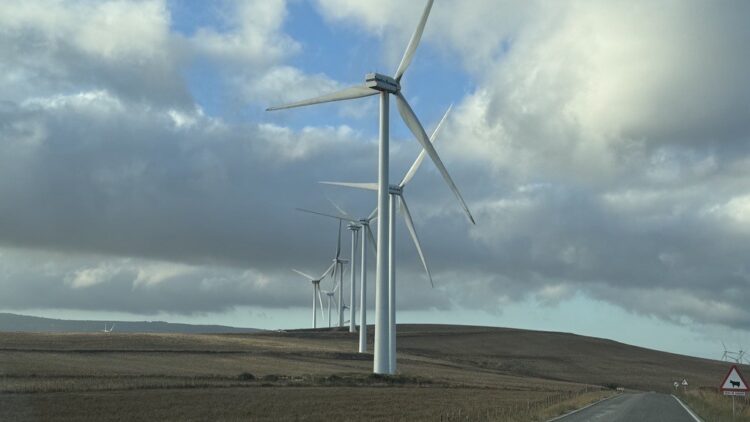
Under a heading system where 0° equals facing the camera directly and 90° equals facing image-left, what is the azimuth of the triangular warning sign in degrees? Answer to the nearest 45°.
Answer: approximately 0°
